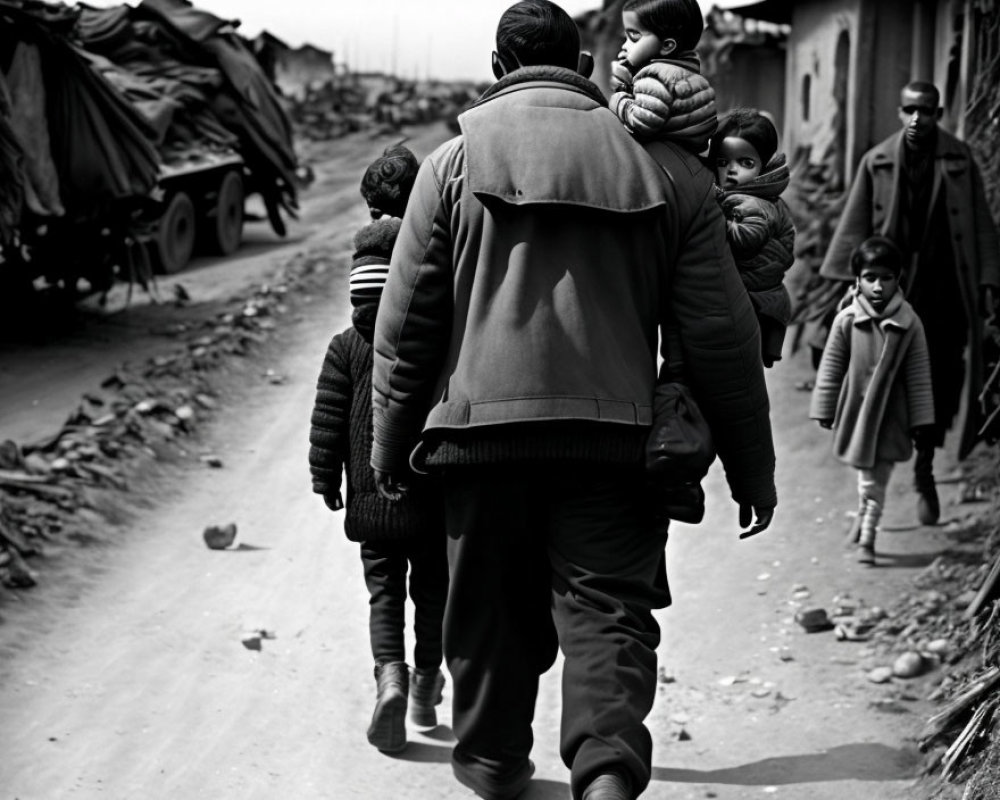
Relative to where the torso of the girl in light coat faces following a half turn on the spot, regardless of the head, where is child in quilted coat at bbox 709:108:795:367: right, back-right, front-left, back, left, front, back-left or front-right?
back

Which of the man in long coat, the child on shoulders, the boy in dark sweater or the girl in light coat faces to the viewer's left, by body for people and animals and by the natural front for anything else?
the child on shoulders

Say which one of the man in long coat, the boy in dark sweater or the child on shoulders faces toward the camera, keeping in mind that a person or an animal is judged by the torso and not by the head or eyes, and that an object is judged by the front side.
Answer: the man in long coat

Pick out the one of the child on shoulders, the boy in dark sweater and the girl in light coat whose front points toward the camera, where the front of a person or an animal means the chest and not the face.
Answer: the girl in light coat

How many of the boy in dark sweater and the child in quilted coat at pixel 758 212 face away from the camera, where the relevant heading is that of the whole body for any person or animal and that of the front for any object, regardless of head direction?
1

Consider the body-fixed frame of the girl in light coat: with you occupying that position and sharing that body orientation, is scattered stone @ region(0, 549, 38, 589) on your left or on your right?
on your right

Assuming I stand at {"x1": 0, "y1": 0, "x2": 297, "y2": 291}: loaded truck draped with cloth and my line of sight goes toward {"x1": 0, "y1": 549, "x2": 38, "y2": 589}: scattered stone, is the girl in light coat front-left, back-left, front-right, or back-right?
front-left

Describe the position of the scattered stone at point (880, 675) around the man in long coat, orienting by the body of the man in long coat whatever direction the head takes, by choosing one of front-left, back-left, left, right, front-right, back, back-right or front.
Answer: front

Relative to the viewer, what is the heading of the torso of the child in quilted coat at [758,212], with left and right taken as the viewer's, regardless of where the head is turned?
facing the viewer and to the left of the viewer

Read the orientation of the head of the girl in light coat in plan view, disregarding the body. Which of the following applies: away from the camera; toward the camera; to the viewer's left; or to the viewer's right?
toward the camera

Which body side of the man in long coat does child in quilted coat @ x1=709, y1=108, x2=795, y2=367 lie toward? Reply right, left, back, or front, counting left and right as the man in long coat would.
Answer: front

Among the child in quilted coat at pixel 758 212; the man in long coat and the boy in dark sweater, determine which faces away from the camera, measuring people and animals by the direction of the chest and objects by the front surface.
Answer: the boy in dark sweater

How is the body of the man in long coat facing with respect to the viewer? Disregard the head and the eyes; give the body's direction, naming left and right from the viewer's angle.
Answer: facing the viewer

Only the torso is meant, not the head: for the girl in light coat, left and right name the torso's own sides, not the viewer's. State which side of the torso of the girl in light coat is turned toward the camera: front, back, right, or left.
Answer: front

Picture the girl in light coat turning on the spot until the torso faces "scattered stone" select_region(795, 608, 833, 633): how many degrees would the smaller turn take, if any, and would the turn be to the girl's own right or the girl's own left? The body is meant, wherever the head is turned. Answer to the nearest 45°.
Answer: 0° — they already face it

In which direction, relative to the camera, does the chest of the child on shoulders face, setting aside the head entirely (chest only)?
to the viewer's left
